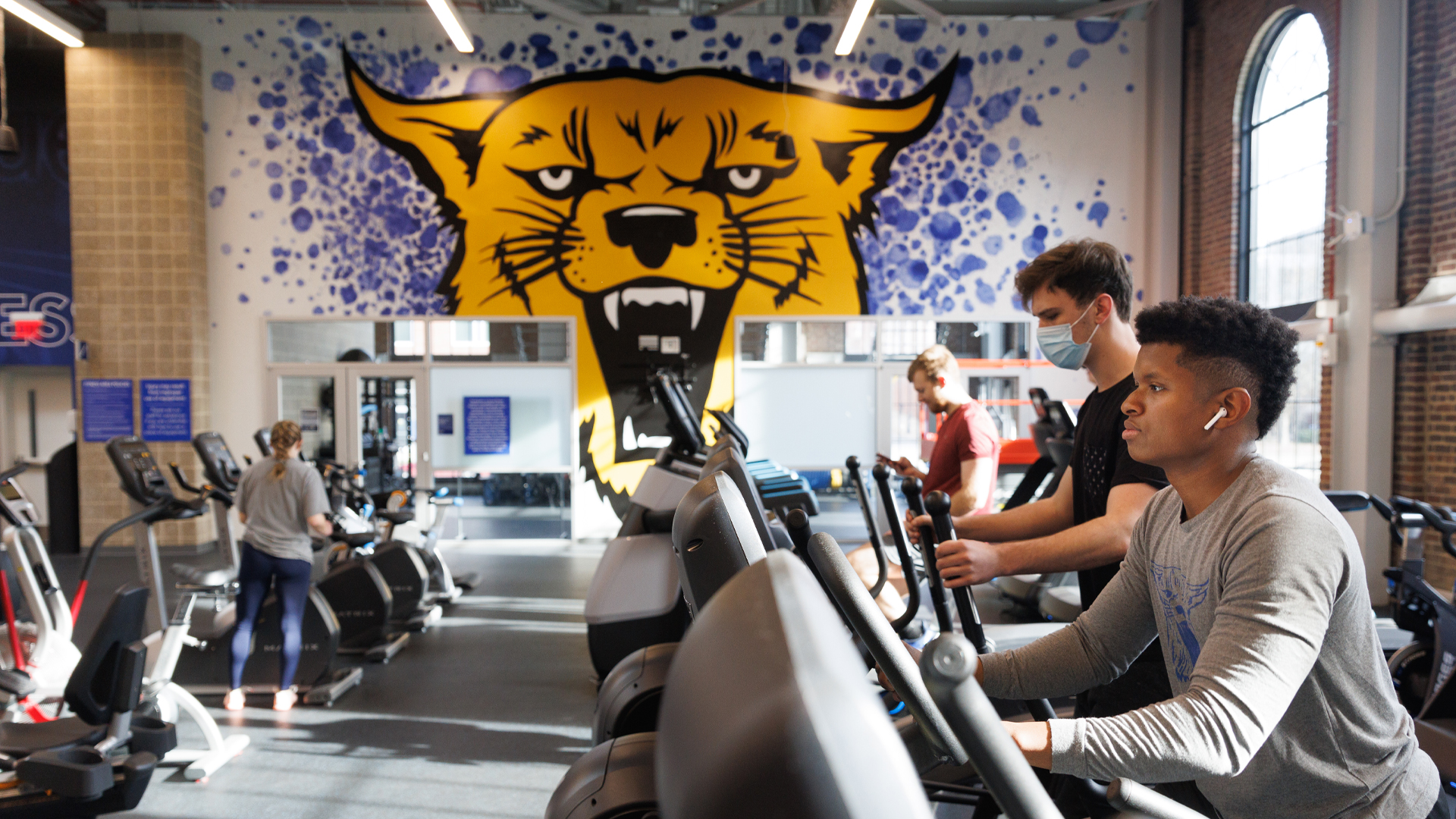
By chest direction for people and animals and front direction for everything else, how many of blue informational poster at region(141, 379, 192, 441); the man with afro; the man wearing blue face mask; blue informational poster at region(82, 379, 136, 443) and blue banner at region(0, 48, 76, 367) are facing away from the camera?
0

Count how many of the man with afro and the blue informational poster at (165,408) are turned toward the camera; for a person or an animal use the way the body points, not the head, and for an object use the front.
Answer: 1

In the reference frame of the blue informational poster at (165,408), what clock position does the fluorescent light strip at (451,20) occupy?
The fluorescent light strip is roughly at 11 o'clock from the blue informational poster.

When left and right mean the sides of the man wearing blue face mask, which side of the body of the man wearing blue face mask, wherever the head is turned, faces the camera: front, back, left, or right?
left

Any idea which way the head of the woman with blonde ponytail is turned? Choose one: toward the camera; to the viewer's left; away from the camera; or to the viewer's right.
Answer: away from the camera

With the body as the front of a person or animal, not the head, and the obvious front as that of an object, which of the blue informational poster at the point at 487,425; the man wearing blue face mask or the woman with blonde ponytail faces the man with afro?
the blue informational poster

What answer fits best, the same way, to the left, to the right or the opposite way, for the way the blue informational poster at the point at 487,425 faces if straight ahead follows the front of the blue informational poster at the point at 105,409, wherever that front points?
the same way

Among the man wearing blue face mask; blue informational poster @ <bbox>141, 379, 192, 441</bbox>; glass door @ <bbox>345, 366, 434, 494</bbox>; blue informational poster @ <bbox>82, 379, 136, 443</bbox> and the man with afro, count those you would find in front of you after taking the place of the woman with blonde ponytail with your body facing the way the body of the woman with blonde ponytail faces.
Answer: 3

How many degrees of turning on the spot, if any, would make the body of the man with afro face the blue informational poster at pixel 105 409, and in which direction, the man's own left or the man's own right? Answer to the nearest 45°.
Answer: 0° — they already face it

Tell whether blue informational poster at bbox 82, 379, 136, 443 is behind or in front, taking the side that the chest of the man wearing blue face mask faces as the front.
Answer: in front

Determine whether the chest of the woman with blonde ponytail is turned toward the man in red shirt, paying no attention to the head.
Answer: no

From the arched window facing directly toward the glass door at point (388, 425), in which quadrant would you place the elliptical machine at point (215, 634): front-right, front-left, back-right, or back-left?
front-left

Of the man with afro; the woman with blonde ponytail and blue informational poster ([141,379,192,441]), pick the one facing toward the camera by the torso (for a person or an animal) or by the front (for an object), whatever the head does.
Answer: the blue informational poster

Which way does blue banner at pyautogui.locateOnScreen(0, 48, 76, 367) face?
toward the camera

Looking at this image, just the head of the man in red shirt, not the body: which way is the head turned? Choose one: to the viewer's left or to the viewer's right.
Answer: to the viewer's left

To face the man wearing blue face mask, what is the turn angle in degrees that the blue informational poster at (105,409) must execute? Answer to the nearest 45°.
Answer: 0° — it already faces them

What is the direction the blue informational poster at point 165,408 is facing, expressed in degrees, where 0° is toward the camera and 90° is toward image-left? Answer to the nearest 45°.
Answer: approximately 0°

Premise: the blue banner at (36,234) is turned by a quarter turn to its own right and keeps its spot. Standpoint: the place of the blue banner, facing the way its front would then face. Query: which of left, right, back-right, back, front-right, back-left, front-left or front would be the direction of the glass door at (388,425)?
back-left
